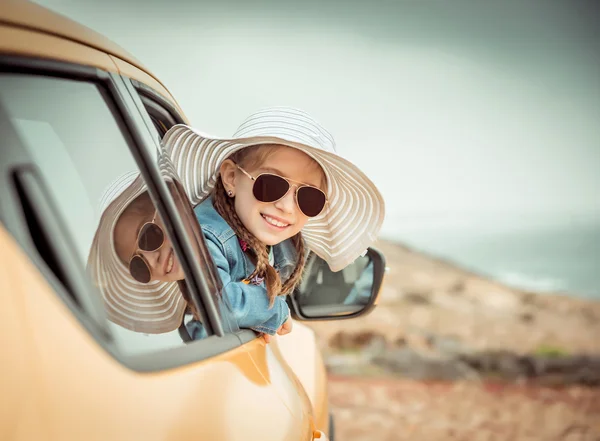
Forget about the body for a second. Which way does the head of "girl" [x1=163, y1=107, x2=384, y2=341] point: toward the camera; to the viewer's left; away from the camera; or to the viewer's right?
toward the camera

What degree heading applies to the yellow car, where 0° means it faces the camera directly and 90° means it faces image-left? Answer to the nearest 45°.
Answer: approximately 225°

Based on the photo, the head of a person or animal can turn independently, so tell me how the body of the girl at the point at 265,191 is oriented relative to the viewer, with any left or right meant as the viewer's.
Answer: facing the viewer and to the right of the viewer
